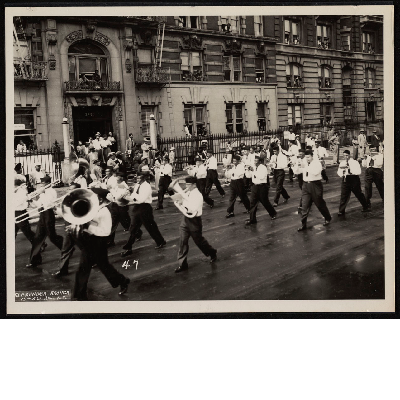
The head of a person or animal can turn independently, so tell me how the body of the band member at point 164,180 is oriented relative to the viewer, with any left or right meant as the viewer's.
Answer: facing the viewer and to the left of the viewer

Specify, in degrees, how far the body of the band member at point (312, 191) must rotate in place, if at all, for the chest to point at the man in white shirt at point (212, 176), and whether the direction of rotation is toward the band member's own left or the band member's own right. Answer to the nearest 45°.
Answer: approximately 45° to the band member's own right

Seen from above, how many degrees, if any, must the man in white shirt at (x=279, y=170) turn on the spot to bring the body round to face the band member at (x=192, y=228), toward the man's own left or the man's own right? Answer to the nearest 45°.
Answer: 0° — they already face them

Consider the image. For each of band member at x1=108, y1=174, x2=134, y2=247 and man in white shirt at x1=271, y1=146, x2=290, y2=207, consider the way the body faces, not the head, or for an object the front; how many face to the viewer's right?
0

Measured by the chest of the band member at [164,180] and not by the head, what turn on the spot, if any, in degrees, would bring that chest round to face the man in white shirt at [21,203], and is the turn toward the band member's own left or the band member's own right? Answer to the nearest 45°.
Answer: approximately 45° to the band member's own right
